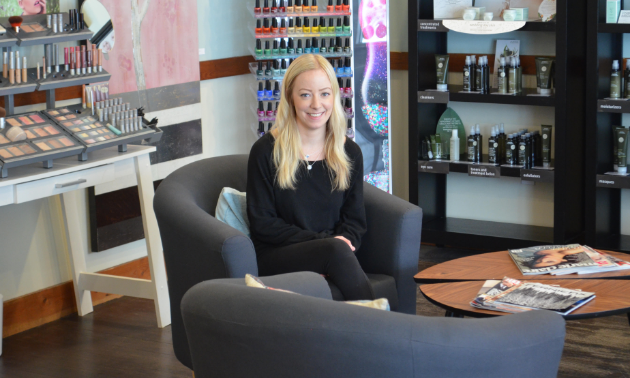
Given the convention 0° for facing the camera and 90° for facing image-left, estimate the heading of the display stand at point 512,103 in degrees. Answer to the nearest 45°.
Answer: approximately 0°

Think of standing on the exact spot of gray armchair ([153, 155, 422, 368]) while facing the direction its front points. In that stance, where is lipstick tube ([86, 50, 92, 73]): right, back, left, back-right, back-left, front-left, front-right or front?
back

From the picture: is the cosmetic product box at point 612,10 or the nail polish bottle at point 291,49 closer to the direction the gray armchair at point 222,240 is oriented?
the cosmetic product box

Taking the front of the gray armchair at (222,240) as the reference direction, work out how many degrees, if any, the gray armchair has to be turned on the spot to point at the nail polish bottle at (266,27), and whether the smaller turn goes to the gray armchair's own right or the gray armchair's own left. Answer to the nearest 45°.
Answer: approximately 135° to the gray armchair's own left

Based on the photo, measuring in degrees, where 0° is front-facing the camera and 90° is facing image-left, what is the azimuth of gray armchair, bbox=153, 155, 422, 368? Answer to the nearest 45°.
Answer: approximately 315°

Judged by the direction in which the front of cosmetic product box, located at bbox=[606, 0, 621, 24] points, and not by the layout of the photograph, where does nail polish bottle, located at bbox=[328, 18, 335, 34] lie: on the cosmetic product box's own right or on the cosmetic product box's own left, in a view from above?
on the cosmetic product box's own right

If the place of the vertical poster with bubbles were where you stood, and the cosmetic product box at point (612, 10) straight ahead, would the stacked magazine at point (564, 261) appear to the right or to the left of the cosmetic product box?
right

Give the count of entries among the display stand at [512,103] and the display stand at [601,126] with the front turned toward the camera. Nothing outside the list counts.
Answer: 2

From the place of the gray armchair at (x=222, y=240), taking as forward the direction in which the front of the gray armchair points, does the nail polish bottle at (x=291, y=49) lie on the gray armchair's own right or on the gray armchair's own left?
on the gray armchair's own left
